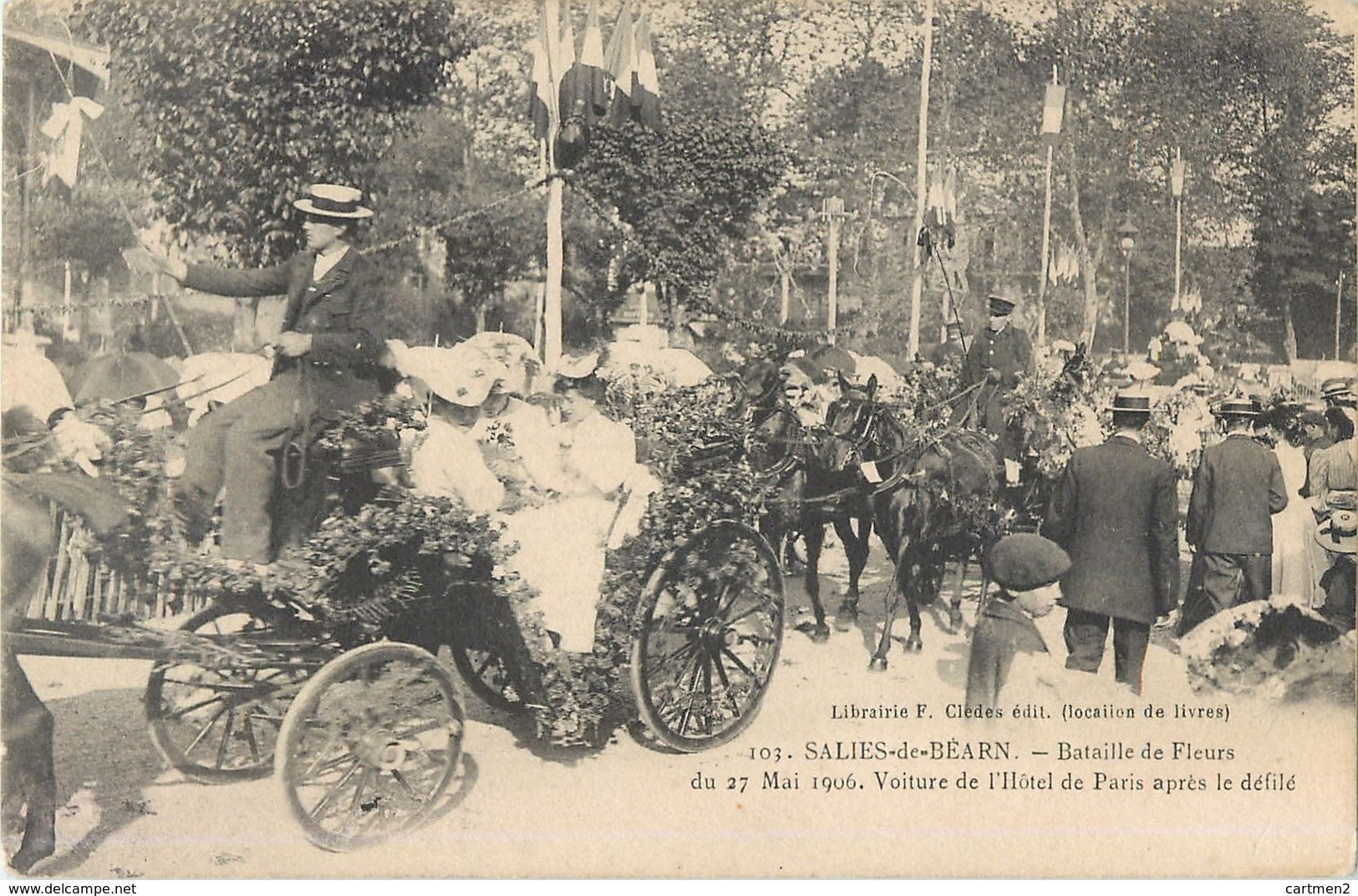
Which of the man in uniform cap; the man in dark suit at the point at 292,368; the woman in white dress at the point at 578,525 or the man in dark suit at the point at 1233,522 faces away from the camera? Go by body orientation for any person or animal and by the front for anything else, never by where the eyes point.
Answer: the man in dark suit at the point at 1233,522

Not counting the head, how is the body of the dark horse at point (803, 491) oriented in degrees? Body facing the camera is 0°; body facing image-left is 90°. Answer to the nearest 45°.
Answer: approximately 45°

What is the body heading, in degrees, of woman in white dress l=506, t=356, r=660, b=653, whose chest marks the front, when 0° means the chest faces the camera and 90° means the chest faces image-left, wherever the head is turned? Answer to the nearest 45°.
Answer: approximately 45°

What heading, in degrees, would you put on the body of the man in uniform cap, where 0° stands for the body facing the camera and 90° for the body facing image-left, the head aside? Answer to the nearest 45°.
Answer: approximately 45°

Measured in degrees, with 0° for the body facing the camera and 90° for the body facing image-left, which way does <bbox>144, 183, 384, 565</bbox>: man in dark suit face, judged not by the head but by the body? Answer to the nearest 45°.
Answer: approximately 45°

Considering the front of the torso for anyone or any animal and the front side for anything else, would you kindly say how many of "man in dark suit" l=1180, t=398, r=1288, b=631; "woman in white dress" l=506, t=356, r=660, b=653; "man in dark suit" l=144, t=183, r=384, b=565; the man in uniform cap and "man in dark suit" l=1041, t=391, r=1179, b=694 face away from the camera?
2

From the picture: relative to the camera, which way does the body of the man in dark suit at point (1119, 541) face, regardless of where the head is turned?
away from the camera

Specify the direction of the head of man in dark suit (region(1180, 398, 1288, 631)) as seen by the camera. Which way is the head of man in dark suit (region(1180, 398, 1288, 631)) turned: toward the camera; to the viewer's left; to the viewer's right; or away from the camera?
away from the camera

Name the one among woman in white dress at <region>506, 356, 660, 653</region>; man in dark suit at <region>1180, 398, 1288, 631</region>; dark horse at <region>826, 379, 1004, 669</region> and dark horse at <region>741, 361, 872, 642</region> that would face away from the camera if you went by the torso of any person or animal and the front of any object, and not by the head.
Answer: the man in dark suit
